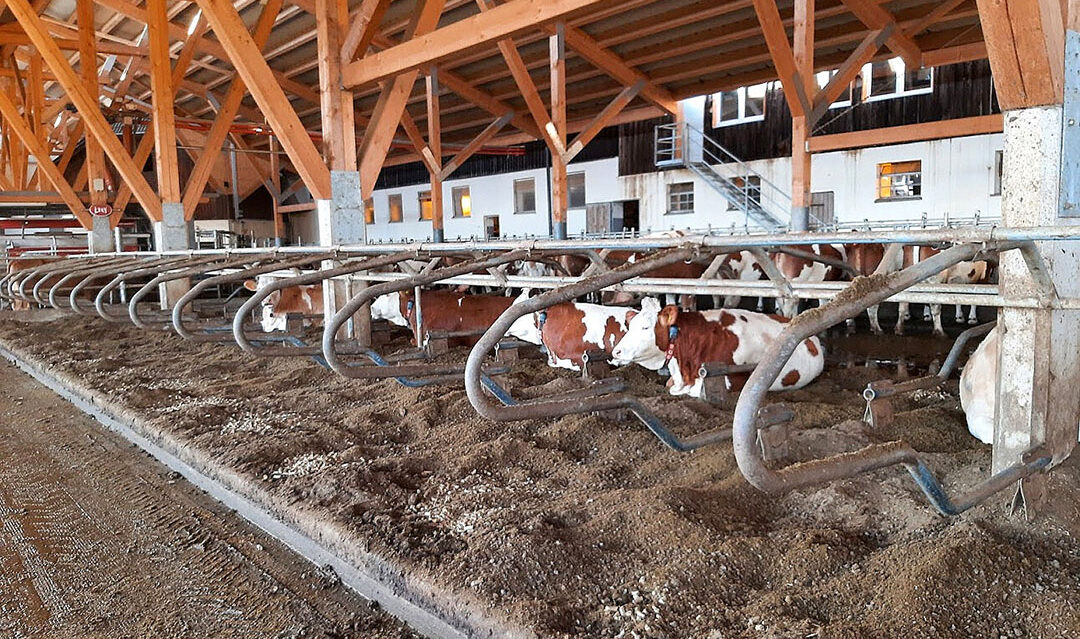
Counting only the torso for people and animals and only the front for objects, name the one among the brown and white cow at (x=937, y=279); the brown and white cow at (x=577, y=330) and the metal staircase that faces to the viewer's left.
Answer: the brown and white cow at (x=577, y=330)

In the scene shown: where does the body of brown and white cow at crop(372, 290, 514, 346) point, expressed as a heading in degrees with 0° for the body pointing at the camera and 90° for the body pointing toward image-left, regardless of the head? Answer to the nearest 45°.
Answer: approximately 90°

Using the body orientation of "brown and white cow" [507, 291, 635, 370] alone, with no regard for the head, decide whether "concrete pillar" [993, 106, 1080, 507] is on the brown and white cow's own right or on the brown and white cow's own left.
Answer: on the brown and white cow's own left

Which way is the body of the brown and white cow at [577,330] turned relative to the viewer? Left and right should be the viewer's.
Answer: facing to the left of the viewer

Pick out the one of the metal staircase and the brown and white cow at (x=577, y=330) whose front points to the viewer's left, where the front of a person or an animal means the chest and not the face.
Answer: the brown and white cow

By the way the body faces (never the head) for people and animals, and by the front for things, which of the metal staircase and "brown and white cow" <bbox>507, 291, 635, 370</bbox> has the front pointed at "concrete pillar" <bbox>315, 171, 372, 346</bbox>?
the brown and white cow

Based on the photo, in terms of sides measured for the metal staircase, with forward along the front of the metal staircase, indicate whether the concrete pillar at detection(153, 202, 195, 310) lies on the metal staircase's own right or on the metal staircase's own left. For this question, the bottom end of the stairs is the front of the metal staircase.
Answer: on the metal staircase's own right

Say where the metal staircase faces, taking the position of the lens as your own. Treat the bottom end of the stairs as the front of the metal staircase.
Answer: facing to the right of the viewer

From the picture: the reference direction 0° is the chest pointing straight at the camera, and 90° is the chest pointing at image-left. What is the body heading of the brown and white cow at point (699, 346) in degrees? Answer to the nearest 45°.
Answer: approximately 90°

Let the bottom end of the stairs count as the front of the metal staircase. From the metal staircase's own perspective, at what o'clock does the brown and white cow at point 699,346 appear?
The brown and white cow is roughly at 3 o'clock from the metal staircase.

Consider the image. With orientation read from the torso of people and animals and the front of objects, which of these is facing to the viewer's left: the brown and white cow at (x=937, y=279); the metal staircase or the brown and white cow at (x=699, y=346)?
the brown and white cow at (x=699, y=346)

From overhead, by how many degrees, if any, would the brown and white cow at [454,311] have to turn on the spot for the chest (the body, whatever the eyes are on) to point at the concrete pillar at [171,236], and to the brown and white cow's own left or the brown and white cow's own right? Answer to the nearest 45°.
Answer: approximately 45° to the brown and white cow's own right

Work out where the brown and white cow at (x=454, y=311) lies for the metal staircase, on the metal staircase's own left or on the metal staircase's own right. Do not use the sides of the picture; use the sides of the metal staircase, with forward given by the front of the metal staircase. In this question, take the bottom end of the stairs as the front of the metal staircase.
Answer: on the metal staircase's own right
